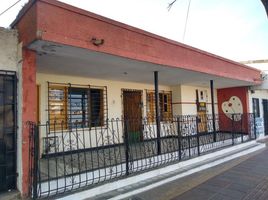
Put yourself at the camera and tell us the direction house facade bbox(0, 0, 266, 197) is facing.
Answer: facing the viewer and to the right of the viewer
